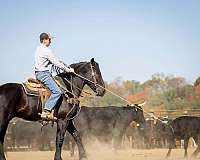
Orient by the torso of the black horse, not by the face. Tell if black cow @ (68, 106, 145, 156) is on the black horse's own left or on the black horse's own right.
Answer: on the black horse's own left

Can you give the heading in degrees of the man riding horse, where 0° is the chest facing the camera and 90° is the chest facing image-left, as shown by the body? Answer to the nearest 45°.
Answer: approximately 270°

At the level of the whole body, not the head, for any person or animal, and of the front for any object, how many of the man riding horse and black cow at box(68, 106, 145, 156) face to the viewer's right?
2

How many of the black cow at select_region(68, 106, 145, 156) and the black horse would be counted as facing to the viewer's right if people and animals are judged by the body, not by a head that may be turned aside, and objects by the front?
2

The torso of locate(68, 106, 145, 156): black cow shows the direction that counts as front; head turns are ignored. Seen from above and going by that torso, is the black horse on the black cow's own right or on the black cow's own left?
on the black cow's own right

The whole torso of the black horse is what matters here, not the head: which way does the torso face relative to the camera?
to the viewer's right

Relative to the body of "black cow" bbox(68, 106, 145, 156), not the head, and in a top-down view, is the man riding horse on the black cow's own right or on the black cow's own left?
on the black cow's own right

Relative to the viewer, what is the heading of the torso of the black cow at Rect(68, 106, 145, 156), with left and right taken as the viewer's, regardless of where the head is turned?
facing to the right of the viewer
